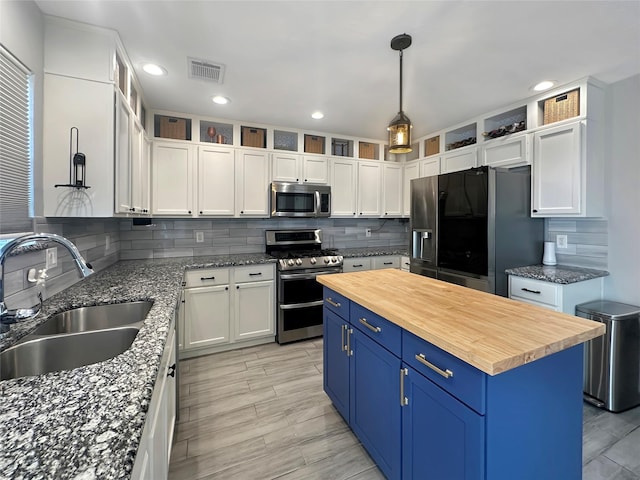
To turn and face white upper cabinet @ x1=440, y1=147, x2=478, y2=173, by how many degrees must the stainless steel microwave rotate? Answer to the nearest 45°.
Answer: approximately 90° to its left

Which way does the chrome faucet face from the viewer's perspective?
to the viewer's right

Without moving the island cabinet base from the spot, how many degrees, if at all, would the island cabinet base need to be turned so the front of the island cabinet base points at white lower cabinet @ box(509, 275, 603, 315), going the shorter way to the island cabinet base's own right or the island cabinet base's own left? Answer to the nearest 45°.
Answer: approximately 135° to the island cabinet base's own right

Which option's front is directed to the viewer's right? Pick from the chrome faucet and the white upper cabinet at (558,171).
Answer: the chrome faucet

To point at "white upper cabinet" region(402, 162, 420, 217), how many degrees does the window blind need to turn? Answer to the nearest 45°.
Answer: approximately 45° to its left

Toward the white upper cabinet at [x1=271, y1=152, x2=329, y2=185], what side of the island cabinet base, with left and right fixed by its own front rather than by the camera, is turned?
right

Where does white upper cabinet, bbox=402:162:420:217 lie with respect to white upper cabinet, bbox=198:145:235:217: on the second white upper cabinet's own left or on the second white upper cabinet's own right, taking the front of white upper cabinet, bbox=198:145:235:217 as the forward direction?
on the second white upper cabinet's own left

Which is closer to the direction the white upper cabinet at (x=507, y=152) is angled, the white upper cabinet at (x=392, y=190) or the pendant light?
the pendant light

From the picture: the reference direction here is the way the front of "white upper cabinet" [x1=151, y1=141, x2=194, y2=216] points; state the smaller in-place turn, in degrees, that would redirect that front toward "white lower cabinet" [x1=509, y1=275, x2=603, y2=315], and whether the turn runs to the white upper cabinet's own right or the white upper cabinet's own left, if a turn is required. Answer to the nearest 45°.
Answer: approximately 45° to the white upper cabinet's own left

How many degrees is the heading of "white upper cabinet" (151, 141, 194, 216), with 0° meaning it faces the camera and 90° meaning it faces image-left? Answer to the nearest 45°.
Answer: approximately 0°

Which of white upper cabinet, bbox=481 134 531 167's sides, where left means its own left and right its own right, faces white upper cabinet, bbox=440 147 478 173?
right

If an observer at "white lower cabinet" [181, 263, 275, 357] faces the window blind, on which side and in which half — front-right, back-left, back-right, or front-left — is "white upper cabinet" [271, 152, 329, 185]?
back-left
